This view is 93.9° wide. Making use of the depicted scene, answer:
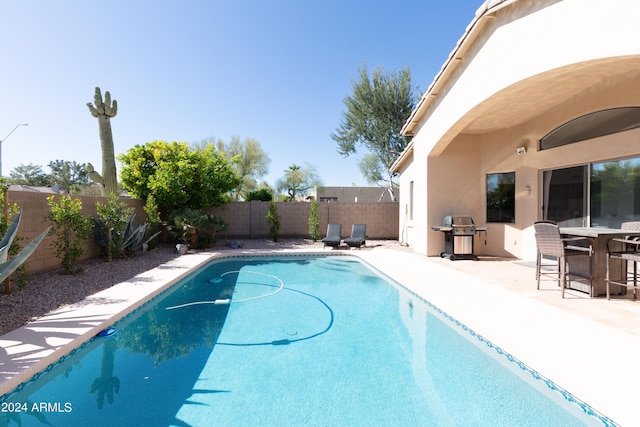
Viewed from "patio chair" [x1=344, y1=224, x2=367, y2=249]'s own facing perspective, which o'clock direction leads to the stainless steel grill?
The stainless steel grill is roughly at 9 o'clock from the patio chair.

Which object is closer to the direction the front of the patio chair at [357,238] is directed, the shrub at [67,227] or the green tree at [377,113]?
the shrub

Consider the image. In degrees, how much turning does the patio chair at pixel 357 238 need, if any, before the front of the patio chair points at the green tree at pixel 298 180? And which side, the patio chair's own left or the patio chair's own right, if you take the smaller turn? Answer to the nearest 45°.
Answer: approximately 135° to the patio chair's own right

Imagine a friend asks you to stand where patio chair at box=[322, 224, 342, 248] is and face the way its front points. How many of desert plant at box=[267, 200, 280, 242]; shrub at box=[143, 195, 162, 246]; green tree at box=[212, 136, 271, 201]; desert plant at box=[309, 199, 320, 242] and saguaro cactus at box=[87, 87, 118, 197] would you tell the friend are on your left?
0

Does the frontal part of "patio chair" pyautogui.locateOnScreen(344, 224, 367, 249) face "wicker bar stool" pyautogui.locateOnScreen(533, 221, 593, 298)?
no

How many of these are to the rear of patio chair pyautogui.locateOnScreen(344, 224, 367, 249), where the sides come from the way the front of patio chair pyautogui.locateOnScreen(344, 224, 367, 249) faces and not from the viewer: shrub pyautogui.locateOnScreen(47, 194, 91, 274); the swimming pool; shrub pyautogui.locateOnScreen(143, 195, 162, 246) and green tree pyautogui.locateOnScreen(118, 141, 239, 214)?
0

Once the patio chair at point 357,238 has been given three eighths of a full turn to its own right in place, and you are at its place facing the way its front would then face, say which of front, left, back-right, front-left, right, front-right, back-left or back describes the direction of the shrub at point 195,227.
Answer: left

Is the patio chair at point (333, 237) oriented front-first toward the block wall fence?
no

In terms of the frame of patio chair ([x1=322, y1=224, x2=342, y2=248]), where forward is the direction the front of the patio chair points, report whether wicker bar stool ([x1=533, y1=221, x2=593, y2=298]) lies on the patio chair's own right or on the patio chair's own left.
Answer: on the patio chair's own left

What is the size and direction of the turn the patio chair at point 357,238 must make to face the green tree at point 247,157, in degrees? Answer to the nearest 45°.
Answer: approximately 90° to its right

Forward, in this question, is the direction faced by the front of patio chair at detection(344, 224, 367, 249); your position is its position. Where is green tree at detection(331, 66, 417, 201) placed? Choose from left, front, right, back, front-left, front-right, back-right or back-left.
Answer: back-right

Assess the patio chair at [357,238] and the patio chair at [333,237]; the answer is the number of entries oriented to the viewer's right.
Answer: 0

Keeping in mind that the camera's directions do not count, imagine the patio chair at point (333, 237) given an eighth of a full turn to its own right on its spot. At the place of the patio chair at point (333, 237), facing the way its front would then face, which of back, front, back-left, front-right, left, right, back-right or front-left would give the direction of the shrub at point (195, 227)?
front

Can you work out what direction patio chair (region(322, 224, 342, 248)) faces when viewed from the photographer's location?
facing the viewer and to the left of the viewer

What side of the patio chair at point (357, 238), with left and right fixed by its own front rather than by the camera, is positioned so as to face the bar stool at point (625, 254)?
left

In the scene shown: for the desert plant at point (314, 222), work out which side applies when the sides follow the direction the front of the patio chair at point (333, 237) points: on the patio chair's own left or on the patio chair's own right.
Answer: on the patio chair's own right

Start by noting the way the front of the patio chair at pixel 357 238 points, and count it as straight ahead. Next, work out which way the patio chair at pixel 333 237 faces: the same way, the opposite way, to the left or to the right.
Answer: the same way

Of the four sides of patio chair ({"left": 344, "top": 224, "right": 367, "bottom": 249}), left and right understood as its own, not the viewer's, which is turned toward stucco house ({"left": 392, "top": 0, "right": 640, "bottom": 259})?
left
